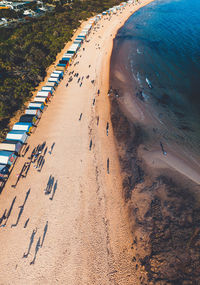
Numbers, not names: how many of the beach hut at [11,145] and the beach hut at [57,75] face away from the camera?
0

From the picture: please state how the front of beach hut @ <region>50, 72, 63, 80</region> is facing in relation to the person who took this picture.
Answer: facing the viewer and to the right of the viewer

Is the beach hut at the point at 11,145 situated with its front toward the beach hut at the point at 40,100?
no

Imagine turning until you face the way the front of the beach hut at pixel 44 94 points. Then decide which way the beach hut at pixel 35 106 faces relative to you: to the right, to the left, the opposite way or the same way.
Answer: the same way

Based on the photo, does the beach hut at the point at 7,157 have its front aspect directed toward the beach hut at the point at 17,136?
no

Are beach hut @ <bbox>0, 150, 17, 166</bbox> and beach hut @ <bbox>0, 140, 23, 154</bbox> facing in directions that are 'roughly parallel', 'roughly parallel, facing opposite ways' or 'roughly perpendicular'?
roughly parallel

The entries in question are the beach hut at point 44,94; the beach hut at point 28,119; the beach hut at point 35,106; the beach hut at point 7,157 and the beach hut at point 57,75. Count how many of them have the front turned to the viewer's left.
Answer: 0

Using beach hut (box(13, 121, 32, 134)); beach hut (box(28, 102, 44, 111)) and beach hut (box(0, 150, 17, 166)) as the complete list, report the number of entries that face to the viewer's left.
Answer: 0

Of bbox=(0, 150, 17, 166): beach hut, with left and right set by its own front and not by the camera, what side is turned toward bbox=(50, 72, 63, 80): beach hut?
left

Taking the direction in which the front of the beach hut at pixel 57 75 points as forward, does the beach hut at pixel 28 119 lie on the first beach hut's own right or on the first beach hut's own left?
on the first beach hut's own right

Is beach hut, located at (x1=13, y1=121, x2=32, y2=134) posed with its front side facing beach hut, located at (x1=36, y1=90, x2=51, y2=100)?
no

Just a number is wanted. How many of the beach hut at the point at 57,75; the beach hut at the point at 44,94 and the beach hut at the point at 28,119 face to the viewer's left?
0

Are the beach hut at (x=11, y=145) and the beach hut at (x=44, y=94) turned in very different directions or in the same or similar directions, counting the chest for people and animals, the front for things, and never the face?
same or similar directions
